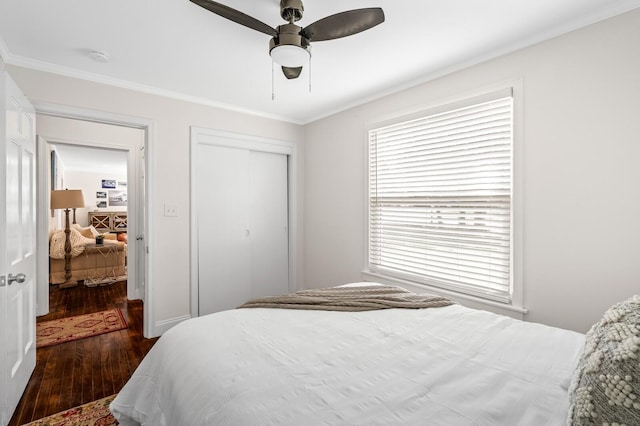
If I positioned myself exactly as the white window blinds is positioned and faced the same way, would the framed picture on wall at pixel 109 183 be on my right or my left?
on my right

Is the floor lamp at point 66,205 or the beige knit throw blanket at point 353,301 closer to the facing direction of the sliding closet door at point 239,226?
the beige knit throw blanket

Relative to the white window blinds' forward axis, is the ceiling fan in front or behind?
in front

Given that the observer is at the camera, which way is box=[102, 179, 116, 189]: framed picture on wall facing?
facing the viewer

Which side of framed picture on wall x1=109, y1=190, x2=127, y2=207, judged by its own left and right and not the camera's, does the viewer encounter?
front

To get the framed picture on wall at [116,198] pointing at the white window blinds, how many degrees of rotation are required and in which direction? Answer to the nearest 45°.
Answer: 0° — it already faces it

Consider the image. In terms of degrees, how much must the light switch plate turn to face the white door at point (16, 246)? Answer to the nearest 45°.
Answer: approximately 45° to its right

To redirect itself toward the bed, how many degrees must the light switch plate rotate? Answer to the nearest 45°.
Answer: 0° — it already faces it

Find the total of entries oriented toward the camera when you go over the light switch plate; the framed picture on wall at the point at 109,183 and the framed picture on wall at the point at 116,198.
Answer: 3

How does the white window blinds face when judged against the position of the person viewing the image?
facing the viewer and to the left of the viewer

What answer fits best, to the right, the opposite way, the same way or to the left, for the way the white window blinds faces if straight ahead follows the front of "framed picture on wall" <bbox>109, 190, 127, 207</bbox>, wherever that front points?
to the right

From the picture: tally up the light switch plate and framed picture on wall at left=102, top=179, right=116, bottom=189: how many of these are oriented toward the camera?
2

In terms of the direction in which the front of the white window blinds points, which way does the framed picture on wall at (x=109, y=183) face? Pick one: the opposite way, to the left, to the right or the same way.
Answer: to the left
